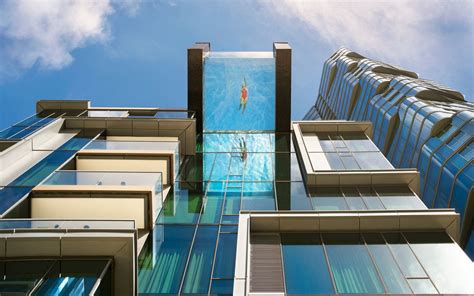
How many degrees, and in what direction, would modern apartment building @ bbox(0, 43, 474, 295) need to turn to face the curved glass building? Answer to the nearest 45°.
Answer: approximately 135° to its left

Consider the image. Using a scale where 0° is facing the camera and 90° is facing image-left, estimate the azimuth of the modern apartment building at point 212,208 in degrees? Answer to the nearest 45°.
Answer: approximately 0°
